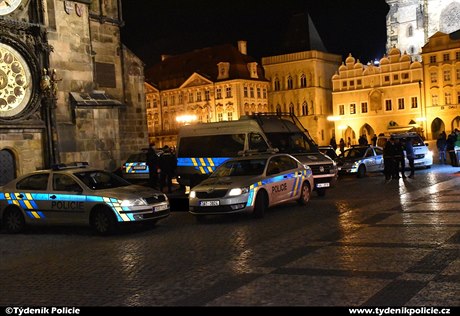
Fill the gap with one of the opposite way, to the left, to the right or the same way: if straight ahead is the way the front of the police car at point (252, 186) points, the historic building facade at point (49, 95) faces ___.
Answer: to the left

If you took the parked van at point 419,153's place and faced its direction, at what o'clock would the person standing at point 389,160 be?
The person standing is roughly at 2 o'clock from the parked van.

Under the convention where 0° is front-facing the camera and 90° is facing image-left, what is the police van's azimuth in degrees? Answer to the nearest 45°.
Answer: approximately 315°

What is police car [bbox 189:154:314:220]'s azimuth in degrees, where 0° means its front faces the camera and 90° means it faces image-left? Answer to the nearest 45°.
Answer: approximately 45°

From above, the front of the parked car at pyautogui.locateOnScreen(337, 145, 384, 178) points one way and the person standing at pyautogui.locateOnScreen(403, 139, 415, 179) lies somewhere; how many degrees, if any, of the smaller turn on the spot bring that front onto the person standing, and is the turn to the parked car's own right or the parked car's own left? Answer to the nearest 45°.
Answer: approximately 90° to the parked car's own left

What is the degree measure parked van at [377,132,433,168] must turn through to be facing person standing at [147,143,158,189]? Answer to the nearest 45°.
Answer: approximately 90° to its right

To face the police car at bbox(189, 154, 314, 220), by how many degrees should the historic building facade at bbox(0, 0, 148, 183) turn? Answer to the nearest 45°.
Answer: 0° — it already faces it

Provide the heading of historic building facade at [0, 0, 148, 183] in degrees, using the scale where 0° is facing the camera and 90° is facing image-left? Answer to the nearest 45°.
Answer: approximately 315°

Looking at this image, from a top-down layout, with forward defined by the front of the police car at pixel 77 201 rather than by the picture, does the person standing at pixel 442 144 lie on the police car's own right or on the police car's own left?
on the police car's own left

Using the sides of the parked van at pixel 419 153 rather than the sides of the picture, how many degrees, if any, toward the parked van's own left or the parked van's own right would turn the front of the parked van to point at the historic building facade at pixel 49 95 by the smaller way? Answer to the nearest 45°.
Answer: approximately 90° to the parked van's own right
